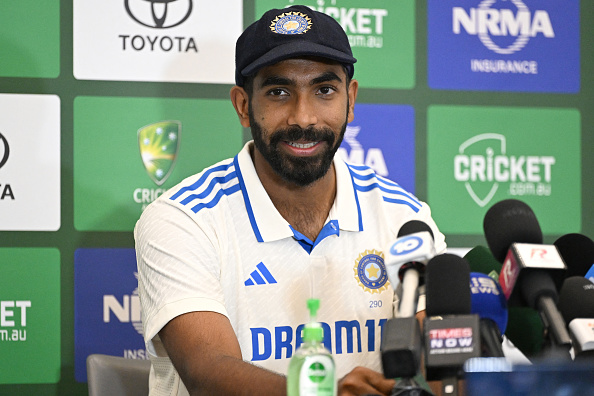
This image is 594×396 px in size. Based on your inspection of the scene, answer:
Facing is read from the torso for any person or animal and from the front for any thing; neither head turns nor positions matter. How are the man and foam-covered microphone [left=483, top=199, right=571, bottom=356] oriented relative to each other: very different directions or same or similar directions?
very different directions

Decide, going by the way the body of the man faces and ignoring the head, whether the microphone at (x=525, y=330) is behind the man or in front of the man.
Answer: in front

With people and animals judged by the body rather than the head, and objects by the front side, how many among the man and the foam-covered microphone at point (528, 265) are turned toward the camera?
1

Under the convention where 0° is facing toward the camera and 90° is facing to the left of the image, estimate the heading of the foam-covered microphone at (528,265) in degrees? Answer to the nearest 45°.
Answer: approximately 135°

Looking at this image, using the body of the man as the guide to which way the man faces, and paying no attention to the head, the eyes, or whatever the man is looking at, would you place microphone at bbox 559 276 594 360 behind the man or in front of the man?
in front

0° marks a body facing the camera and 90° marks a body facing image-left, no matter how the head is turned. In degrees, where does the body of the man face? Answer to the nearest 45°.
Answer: approximately 0°

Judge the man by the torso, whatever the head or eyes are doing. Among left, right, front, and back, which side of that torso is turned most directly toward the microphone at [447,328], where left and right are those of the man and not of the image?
front
